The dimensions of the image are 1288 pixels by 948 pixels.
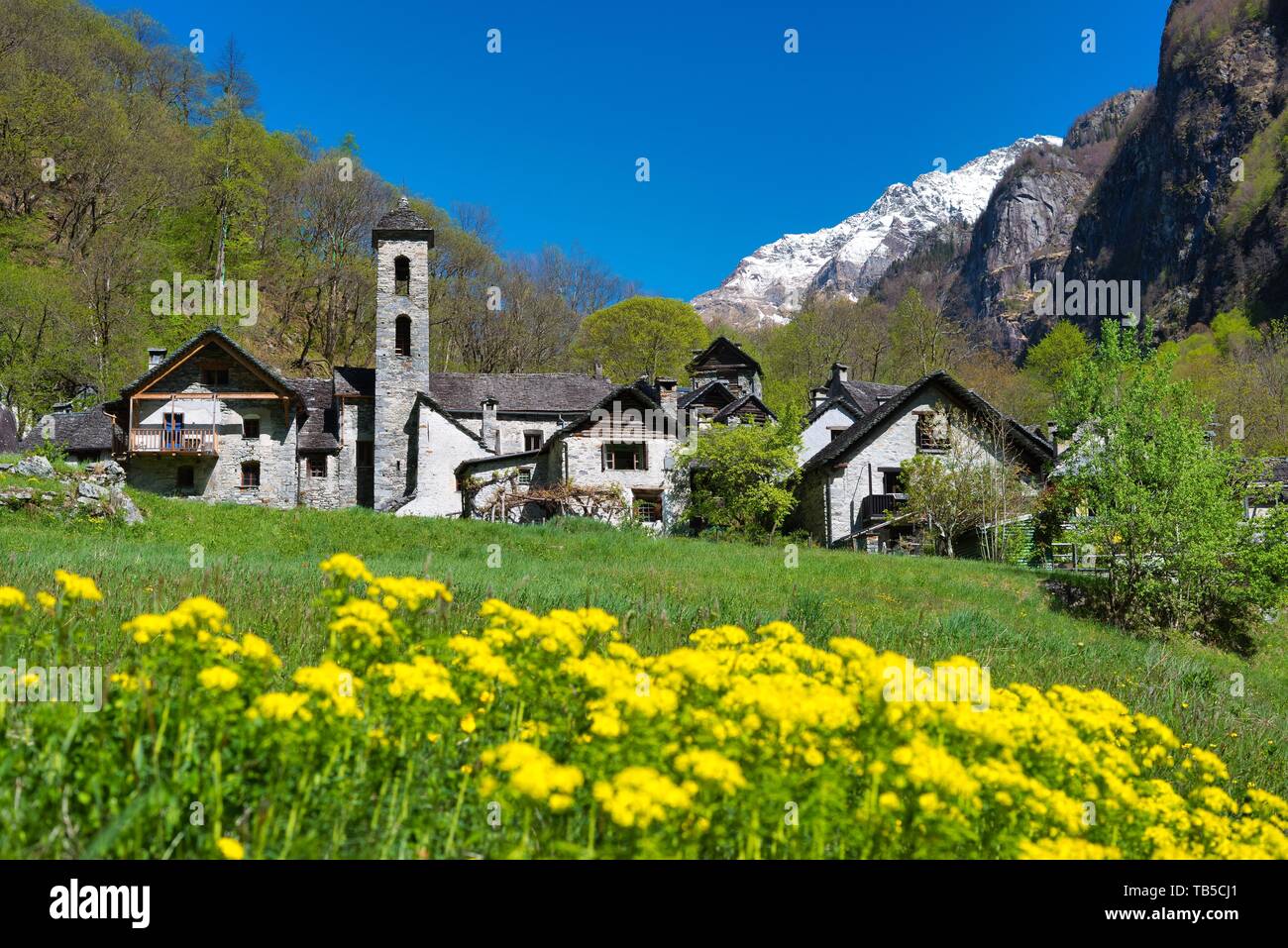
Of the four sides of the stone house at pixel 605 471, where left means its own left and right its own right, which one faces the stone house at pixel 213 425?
right
